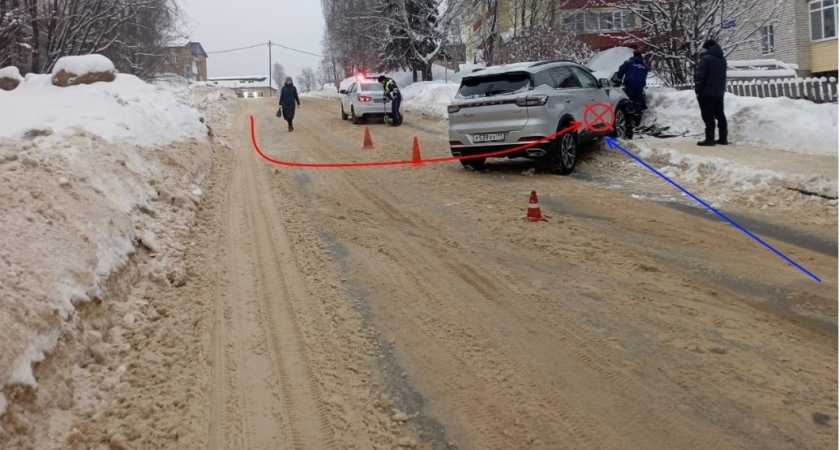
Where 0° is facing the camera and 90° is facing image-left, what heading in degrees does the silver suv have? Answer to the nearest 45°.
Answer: approximately 225°

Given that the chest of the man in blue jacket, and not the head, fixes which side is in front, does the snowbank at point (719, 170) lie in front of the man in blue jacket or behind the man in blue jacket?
behind

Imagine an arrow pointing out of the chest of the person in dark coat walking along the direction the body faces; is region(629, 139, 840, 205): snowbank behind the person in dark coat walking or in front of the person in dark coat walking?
in front

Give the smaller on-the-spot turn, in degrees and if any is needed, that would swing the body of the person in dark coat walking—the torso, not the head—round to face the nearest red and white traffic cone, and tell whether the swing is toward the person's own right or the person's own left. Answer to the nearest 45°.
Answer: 0° — they already face it

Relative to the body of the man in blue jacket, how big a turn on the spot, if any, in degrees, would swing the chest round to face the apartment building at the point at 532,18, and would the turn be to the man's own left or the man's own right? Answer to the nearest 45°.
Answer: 0° — they already face it
